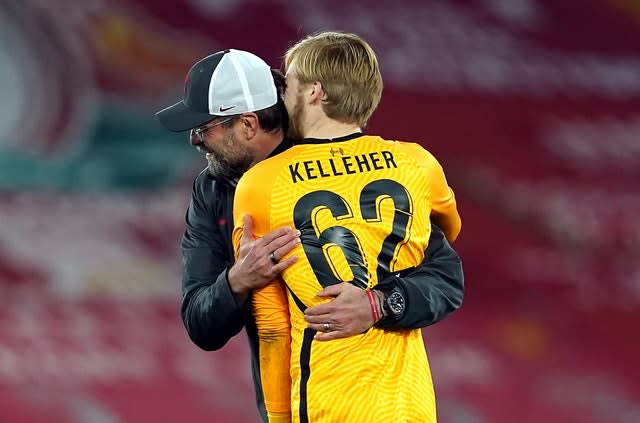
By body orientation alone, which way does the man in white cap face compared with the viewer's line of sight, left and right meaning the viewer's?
facing the viewer

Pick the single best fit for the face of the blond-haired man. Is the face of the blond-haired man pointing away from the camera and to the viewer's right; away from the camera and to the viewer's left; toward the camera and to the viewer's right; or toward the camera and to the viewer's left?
away from the camera and to the viewer's left
